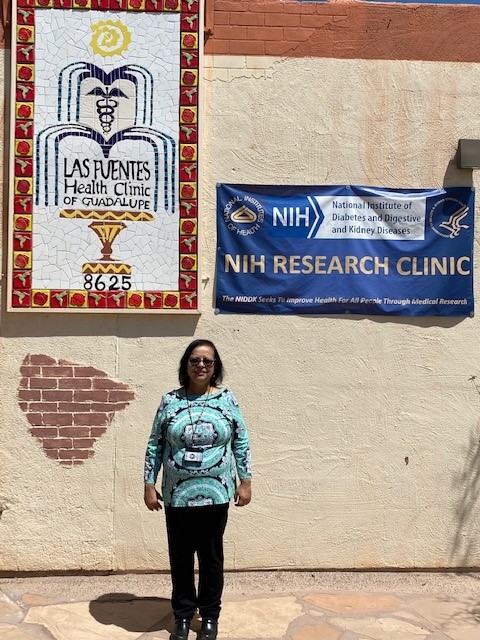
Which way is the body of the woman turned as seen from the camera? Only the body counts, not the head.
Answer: toward the camera

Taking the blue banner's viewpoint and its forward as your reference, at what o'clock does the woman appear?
The woman is roughly at 1 o'clock from the blue banner.

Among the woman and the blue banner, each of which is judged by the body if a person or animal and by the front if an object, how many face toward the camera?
2

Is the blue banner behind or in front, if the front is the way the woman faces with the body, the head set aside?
behind

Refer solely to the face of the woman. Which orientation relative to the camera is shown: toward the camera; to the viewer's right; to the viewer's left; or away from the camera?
toward the camera

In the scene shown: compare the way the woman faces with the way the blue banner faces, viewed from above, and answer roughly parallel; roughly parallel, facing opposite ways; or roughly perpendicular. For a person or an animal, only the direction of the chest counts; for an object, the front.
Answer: roughly parallel
